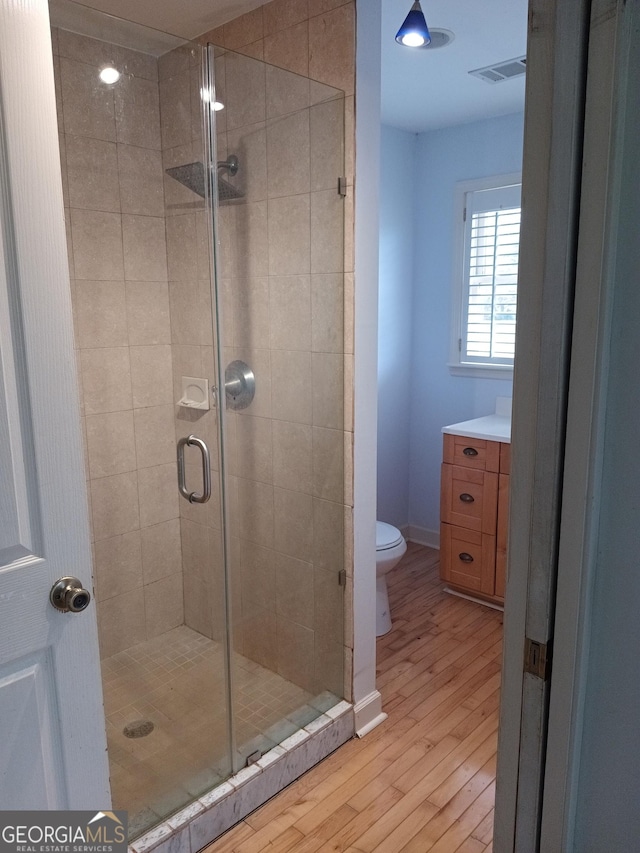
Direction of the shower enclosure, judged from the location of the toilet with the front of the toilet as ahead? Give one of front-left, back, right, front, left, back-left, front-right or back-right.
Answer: right

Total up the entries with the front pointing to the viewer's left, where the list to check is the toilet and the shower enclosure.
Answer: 0

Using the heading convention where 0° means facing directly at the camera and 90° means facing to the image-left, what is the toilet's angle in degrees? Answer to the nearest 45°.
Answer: approximately 315°

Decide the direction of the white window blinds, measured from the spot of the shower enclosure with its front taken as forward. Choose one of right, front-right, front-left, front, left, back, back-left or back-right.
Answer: left

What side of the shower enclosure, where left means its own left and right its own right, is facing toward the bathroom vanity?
left

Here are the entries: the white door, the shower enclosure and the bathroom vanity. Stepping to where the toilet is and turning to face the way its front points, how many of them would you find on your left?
1

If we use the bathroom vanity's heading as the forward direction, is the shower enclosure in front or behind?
in front

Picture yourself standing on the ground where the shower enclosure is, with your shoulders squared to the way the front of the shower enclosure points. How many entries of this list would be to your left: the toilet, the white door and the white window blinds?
2

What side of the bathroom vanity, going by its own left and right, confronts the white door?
front

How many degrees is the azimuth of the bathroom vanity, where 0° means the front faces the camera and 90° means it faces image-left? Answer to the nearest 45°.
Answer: approximately 45°

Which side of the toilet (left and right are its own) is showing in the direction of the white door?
right
